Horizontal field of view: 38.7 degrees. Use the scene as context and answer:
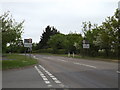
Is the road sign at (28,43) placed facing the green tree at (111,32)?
no

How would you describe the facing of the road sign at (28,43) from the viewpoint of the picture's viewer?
facing the viewer
